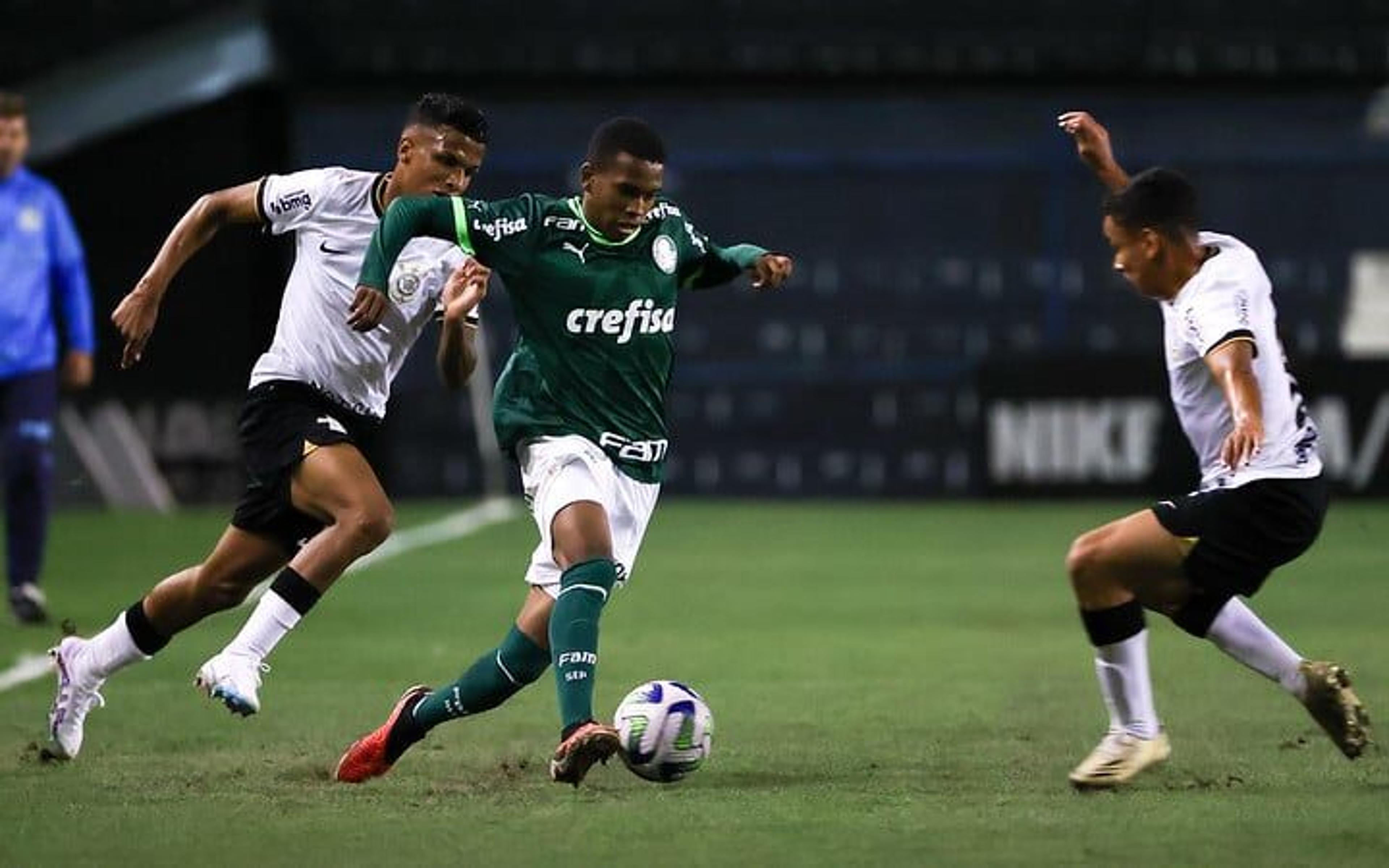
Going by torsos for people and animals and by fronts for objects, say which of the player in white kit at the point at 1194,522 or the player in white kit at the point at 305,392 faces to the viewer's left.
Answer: the player in white kit at the point at 1194,522

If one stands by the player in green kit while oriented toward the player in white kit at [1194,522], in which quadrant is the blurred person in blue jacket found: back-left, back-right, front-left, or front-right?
back-left

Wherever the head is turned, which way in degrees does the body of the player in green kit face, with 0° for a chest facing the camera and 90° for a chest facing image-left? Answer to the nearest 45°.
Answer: approximately 315°

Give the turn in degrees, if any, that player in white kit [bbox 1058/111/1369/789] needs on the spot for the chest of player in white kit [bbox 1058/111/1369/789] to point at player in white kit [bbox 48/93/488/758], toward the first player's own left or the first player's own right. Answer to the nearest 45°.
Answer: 0° — they already face them

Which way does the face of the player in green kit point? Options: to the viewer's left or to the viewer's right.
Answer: to the viewer's right

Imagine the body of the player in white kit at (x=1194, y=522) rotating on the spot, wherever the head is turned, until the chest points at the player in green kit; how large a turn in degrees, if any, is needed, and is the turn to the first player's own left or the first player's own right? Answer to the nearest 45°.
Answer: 0° — they already face them

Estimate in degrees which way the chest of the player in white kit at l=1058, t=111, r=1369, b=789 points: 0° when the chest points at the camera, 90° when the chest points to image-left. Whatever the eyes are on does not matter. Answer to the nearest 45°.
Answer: approximately 90°

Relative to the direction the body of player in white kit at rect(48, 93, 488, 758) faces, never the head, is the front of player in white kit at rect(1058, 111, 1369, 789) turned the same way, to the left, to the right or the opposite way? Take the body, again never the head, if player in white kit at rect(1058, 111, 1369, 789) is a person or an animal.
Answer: the opposite way
